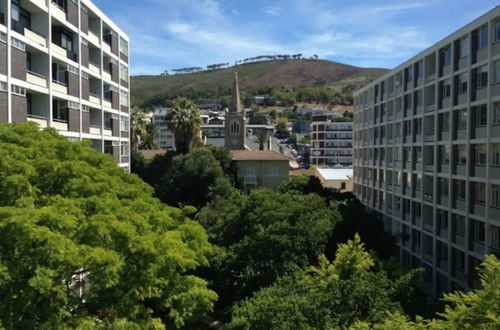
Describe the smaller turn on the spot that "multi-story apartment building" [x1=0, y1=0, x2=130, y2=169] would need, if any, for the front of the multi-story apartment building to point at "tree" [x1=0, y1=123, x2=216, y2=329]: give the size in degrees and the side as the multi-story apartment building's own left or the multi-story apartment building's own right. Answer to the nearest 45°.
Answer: approximately 45° to the multi-story apartment building's own right

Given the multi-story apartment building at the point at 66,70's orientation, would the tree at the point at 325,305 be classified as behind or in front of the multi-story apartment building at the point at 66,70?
in front

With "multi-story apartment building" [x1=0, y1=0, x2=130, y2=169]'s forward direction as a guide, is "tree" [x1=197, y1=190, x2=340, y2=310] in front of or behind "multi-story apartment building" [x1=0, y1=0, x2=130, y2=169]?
in front

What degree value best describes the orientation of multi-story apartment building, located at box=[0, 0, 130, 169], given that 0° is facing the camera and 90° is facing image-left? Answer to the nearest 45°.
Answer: approximately 315°
